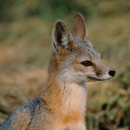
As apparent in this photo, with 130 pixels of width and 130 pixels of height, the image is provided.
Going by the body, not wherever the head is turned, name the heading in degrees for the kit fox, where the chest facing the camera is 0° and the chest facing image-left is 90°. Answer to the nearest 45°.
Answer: approximately 270°
